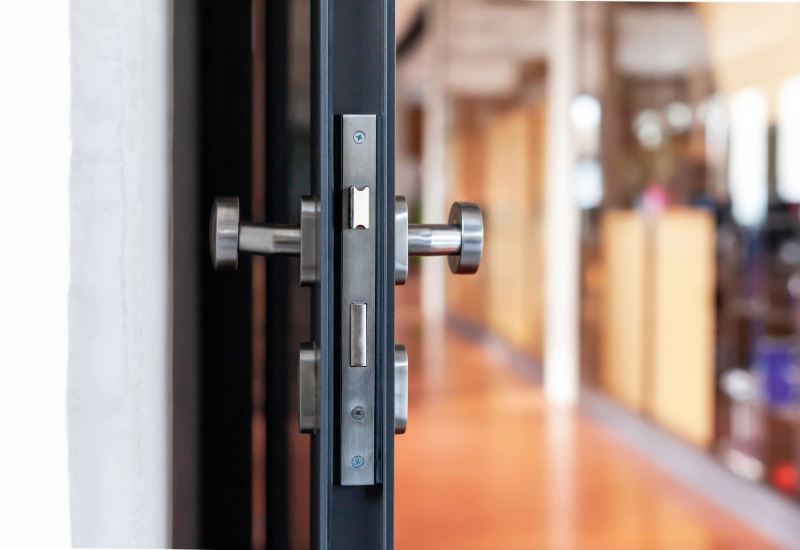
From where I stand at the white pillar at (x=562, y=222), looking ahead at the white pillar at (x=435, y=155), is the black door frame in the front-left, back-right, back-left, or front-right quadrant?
back-left

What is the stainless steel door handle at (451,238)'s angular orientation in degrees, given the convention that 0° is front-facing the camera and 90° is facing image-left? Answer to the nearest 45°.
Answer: approximately 270°

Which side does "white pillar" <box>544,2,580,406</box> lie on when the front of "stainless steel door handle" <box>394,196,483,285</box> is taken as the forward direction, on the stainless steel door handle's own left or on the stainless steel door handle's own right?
on the stainless steel door handle's own left

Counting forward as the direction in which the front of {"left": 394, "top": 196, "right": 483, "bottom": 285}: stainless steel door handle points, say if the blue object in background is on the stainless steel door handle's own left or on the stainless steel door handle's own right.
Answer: on the stainless steel door handle's own left

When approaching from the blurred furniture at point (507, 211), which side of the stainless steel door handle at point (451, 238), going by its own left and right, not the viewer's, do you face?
left

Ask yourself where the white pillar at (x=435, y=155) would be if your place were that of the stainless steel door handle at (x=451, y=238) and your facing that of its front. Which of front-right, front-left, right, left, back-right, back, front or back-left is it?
left

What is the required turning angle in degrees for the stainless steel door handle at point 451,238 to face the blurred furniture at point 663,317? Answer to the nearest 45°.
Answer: approximately 90° to its left
